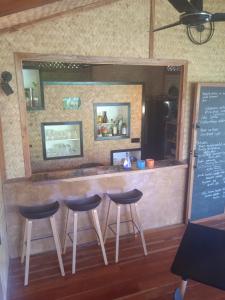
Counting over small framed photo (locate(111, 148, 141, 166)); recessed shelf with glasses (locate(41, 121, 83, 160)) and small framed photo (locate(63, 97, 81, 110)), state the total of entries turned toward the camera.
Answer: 3

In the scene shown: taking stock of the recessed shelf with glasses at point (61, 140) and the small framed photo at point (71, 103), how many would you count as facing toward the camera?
2

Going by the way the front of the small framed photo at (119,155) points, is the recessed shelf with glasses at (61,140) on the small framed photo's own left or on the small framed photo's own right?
on the small framed photo's own right

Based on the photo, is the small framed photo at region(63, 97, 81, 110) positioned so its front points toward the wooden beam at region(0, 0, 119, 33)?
yes

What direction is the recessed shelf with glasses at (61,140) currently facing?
toward the camera

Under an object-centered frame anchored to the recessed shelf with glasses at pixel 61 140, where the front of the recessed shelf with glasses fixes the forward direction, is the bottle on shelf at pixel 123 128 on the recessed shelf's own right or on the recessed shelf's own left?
on the recessed shelf's own left

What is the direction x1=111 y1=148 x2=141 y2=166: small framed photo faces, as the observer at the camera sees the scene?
facing the viewer
